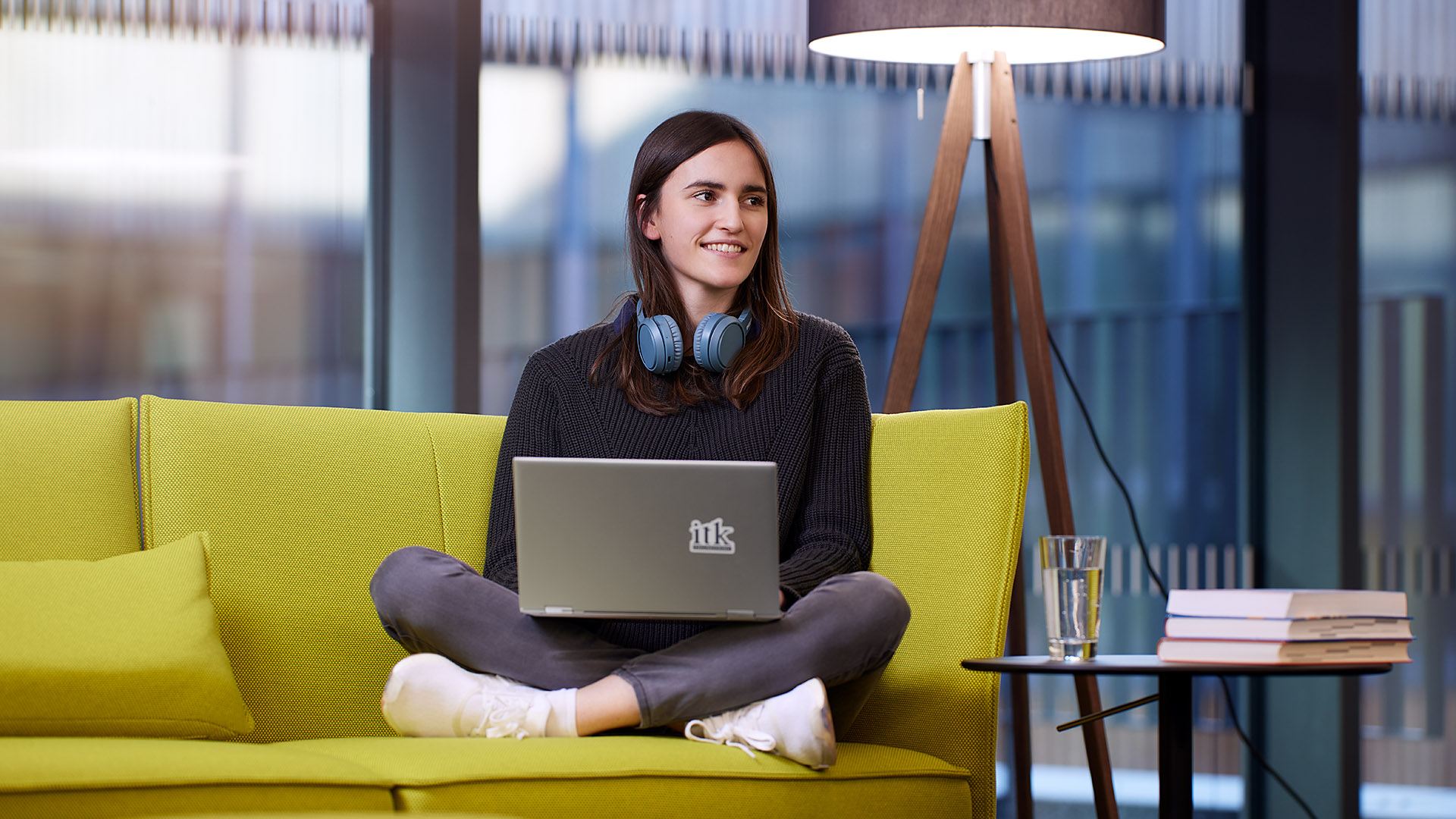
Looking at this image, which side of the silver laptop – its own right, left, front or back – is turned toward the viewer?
back

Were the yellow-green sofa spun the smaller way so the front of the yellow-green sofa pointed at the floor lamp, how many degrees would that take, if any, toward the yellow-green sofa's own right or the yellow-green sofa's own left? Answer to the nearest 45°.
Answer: approximately 135° to the yellow-green sofa's own left

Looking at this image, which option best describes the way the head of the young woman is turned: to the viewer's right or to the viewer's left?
to the viewer's right

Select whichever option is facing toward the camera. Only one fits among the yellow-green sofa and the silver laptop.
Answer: the yellow-green sofa

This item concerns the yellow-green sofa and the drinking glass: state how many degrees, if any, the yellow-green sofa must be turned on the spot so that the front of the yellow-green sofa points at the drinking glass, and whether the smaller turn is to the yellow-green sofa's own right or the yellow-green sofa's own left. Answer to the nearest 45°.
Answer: approximately 45° to the yellow-green sofa's own left

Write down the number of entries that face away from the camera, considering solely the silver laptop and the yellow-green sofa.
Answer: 1

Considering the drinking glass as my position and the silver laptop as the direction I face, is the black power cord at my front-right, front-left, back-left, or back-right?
back-right

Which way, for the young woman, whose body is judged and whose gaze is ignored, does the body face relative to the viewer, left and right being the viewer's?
facing the viewer

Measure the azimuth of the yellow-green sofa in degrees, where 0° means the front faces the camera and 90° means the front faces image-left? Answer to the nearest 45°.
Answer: approximately 0°

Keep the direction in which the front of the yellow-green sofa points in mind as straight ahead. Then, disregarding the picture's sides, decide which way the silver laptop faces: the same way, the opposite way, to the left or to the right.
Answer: the opposite way
